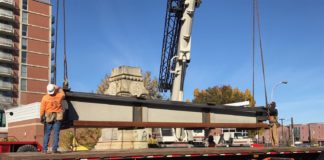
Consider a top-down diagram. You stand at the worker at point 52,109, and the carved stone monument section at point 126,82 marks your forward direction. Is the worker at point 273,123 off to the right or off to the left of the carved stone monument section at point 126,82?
right

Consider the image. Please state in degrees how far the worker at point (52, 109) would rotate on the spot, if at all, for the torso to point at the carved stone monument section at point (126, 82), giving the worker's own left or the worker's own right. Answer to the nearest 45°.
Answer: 0° — they already face it

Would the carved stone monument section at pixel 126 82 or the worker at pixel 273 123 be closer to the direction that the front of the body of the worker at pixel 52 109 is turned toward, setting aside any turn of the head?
the carved stone monument section

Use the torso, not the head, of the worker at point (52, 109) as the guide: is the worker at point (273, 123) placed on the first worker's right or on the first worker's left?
on the first worker's right
